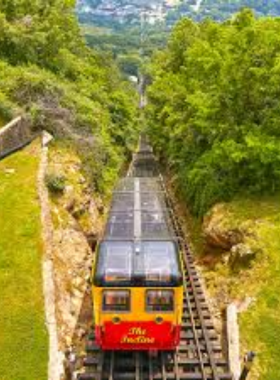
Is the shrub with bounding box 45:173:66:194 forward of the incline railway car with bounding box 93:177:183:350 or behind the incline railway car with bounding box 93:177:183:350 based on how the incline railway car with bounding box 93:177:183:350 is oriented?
behind

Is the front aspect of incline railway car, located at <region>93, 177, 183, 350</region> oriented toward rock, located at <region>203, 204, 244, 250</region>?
no

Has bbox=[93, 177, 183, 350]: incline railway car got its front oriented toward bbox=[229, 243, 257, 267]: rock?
no

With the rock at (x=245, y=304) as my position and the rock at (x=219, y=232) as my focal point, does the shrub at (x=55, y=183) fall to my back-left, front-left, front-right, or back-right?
front-left

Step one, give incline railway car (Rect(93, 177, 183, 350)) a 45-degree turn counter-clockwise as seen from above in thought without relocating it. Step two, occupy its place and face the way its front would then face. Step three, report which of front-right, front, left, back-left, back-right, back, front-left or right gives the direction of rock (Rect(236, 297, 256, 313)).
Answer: front

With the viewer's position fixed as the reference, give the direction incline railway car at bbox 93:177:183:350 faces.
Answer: facing the viewer

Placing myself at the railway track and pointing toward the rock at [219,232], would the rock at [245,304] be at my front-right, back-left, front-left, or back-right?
front-right
